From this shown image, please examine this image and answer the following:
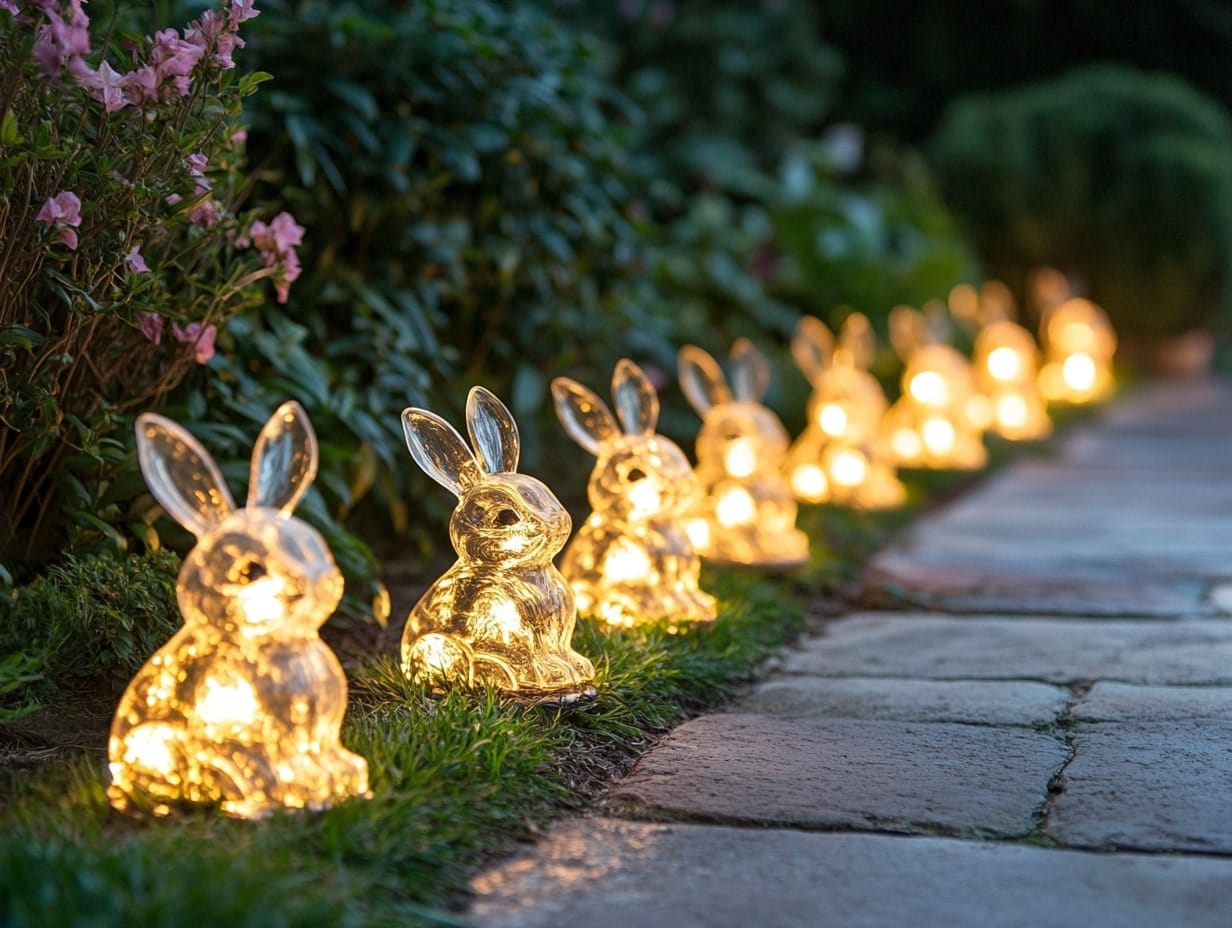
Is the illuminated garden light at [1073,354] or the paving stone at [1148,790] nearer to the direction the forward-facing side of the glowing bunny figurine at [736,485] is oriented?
the paving stone

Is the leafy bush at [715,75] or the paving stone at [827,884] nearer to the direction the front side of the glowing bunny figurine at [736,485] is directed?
the paving stone

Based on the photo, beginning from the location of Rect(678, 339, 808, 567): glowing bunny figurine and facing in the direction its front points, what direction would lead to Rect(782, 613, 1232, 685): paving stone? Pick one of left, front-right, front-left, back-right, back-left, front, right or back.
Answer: front

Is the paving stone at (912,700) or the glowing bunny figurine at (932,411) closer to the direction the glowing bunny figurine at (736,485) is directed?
the paving stone

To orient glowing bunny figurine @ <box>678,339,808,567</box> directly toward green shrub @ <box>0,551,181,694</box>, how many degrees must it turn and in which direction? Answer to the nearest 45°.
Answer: approximately 90° to its right

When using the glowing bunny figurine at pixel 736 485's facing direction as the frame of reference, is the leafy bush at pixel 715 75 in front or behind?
behind

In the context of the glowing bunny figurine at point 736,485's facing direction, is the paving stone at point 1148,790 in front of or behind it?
in front

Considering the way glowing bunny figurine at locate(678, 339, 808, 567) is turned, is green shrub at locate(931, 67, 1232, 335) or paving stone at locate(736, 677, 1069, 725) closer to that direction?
the paving stone

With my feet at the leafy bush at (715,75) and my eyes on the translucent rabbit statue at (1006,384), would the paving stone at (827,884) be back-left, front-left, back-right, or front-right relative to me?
front-right

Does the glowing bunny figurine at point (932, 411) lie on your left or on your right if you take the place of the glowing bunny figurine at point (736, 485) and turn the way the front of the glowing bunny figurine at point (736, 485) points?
on your left

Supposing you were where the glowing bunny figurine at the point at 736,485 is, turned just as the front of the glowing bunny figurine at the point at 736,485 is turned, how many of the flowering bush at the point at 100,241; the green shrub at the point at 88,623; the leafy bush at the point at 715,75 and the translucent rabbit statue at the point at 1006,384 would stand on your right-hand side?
2

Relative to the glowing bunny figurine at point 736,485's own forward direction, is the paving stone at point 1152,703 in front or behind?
in front

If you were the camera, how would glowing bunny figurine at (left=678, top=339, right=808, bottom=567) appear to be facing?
facing the viewer and to the right of the viewer

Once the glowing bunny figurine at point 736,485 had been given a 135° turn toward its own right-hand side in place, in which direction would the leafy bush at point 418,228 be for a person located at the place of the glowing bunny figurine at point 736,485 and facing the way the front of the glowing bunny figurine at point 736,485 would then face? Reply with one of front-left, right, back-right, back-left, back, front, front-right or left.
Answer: front

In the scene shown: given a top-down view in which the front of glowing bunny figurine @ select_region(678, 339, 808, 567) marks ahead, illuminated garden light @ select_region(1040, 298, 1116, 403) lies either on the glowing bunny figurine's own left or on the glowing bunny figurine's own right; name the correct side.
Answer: on the glowing bunny figurine's own left

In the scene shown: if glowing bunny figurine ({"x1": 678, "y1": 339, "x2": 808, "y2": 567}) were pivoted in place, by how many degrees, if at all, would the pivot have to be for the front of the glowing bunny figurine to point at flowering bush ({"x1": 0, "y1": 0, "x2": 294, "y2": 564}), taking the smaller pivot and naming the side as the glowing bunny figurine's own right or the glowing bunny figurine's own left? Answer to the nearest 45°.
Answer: approximately 90° to the glowing bunny figurine's own right

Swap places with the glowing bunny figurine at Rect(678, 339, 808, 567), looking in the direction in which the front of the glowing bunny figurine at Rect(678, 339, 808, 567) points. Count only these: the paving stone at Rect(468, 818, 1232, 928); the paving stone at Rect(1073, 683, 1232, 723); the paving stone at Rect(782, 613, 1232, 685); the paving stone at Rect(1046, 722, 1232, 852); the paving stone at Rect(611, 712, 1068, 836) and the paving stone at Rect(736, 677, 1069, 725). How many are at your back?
0

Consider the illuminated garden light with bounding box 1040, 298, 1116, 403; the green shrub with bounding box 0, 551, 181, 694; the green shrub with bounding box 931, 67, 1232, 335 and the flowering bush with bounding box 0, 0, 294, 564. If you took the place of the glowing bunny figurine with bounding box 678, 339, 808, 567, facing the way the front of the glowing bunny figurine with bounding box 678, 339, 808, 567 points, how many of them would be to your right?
2

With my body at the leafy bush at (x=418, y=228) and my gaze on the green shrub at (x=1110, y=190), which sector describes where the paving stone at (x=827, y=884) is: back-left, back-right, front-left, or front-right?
back-right

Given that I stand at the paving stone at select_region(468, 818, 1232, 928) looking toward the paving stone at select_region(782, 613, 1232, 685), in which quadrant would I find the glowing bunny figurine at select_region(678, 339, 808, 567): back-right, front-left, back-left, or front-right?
front-left

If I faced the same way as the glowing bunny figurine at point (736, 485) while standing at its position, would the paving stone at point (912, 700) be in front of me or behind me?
in front
